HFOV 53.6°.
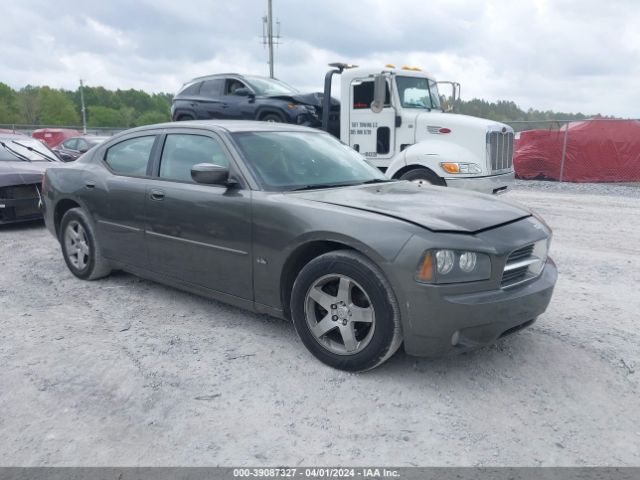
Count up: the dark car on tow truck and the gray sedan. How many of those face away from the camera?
0

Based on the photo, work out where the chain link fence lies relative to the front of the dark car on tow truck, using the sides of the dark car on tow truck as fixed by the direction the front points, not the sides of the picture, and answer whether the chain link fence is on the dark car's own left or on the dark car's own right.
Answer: on the dark car's own left

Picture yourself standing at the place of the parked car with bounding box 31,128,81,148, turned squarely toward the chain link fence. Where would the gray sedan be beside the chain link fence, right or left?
right

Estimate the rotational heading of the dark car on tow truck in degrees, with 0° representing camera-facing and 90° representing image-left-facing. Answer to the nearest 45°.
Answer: approximately 315°

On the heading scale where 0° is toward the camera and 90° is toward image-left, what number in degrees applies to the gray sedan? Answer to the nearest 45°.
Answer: approximately 315°

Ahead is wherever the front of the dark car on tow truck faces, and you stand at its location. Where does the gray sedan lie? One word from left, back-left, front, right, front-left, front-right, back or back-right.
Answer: front-right

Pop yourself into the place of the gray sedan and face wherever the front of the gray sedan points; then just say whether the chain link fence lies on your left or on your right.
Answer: on your left

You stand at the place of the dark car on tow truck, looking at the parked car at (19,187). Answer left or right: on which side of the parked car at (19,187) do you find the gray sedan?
left
